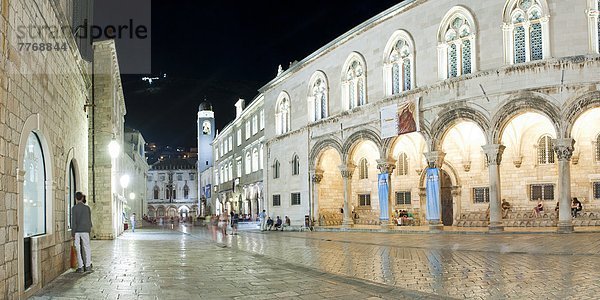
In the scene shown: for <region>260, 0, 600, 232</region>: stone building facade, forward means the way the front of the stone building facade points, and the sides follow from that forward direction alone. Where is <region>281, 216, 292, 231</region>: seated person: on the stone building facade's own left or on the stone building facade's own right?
on the stone building facade's own right

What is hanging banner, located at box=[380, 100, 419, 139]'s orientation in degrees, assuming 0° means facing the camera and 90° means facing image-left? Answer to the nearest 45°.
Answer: approximately 45°

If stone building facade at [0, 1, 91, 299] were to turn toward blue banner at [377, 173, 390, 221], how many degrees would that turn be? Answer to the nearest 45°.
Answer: approximately 90° to its left

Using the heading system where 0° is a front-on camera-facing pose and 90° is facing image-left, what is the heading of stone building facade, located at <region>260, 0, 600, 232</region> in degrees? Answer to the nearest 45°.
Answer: approximately 45°

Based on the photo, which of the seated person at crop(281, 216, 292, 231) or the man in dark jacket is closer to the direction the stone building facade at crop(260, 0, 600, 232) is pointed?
the man in dark jacket

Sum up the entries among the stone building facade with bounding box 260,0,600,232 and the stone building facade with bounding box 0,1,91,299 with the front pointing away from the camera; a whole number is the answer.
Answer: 0

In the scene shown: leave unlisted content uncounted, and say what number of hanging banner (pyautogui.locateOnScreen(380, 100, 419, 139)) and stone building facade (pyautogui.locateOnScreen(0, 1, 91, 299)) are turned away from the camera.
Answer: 0

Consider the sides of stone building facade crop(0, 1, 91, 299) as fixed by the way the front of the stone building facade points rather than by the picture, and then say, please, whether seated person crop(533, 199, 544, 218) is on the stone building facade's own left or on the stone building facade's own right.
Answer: on the stone building facade's own left

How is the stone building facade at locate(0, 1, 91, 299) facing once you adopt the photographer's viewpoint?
facing the viewer and to the right of the viewer
